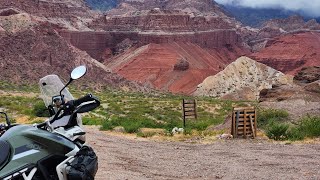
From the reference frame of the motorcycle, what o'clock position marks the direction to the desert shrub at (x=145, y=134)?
The desert shrub is roughly at 11 o'clock from the motorcycle.

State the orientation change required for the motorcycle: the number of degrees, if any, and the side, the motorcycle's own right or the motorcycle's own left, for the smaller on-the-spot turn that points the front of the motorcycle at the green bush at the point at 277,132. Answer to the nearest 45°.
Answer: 0° — it already faces it

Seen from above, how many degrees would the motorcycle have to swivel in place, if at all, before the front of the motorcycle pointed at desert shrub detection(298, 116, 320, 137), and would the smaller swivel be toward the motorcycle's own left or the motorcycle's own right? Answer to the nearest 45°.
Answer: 0° — it already faces it

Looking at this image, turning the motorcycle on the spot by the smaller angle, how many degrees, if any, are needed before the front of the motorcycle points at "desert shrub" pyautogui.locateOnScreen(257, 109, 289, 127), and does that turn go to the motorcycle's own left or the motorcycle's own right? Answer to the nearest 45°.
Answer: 0° — it already faces it

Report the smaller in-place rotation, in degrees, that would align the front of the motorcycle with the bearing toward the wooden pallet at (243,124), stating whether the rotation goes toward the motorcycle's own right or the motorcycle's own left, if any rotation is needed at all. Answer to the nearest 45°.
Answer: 0° — it already faces it

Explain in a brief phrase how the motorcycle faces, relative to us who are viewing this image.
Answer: facing away from the viewer and to the right of the viewer
